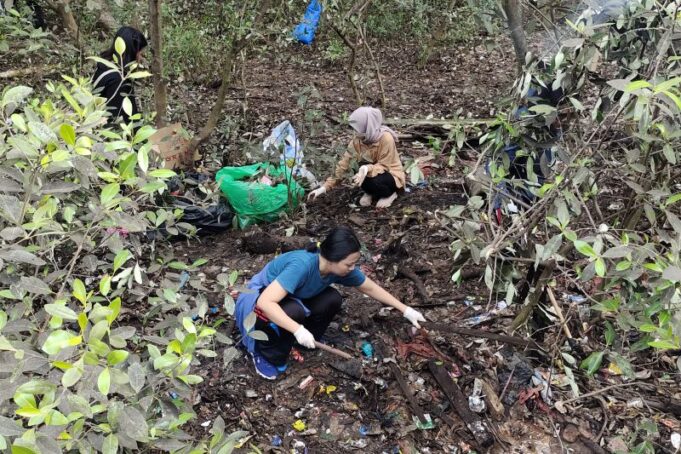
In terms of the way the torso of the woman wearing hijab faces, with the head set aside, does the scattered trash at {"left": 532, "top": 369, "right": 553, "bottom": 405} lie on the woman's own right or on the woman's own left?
on the woman's own left

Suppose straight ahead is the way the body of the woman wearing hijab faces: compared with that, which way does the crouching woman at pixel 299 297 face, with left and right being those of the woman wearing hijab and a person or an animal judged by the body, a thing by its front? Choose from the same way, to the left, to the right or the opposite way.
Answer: to the left

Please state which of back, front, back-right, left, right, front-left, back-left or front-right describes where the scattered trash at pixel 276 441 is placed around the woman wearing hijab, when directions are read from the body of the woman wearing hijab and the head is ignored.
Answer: front-left

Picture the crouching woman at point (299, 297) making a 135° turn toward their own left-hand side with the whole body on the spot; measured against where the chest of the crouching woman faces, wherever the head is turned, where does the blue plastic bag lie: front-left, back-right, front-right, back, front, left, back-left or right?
front

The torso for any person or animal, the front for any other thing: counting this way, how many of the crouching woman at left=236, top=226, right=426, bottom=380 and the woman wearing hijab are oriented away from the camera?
0

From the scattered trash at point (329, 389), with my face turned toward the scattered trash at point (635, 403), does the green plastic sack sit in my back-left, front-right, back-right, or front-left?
back-left

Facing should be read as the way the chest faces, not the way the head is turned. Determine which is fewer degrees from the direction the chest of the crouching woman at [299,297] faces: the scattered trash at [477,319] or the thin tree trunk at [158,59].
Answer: the scattered trash

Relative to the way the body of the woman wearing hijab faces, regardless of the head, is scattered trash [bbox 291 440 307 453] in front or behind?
in front

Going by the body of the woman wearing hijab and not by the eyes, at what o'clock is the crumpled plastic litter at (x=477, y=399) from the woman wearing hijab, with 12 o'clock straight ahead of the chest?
The crumpled plastic litter is roughly at 10 o'clock from the woman wearing hijab.

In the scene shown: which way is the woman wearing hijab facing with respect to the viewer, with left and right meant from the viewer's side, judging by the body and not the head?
facing the viewer and to the left of the viewer

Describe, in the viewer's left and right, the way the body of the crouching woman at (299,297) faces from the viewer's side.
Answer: facing the viewer and to the right of the viewer

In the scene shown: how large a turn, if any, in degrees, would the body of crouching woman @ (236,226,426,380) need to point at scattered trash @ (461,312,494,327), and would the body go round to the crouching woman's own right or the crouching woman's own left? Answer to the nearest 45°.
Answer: approximately 45° to the crouching woman's own left

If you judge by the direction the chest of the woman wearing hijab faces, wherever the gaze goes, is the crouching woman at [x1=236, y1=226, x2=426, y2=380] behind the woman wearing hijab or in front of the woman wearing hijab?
in front
